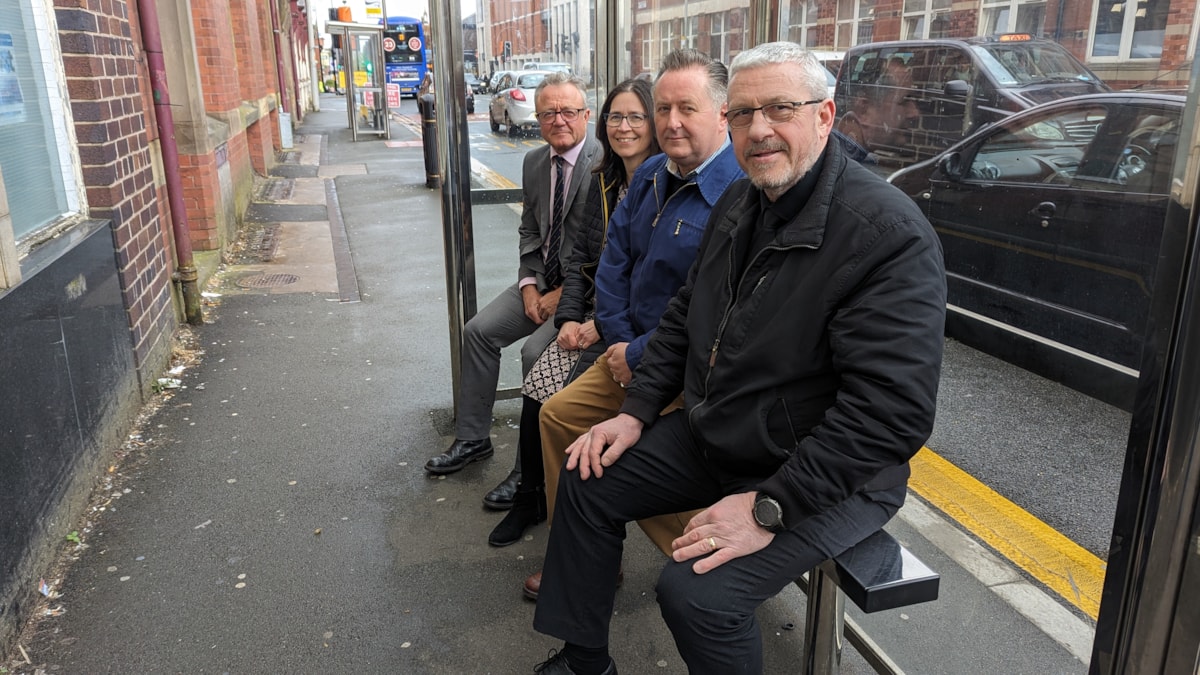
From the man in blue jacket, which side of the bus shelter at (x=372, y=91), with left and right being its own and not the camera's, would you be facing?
left

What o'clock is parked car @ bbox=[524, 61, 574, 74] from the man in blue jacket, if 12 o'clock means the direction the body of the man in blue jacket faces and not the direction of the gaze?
The parked car is roughly at 4 o'clock from the man in blue jacket.

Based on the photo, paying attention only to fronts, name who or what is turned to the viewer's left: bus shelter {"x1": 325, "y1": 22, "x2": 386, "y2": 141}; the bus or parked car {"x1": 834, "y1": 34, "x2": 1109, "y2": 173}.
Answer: the bus shelter

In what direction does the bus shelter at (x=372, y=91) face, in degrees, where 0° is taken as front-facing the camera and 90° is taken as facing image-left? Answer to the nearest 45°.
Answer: approximately 90°

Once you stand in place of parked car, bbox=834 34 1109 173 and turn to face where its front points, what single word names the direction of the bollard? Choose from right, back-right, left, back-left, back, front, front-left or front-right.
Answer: back
